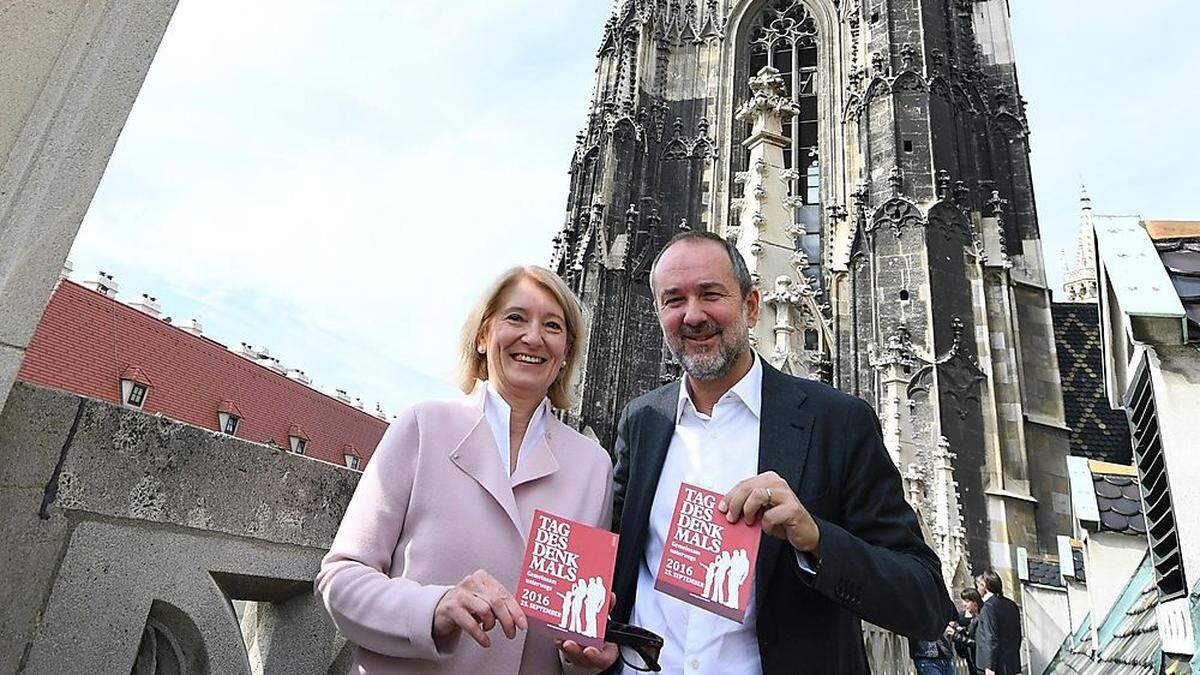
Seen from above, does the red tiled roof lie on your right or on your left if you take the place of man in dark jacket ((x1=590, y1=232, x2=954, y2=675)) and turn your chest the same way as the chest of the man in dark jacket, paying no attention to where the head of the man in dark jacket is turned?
on your right

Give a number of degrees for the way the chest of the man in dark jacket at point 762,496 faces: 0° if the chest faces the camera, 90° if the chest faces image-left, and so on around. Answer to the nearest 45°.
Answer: approximately 45°

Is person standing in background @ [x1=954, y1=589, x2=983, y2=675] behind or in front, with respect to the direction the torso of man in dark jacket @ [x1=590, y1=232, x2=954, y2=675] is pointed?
behind

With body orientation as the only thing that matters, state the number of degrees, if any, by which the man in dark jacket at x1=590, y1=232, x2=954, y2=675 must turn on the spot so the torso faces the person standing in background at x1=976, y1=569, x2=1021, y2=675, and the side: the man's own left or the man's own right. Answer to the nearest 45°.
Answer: approximately 135° to the man's own right

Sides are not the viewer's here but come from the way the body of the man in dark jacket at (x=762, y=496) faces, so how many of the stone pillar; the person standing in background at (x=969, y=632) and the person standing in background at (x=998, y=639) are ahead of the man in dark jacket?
1
